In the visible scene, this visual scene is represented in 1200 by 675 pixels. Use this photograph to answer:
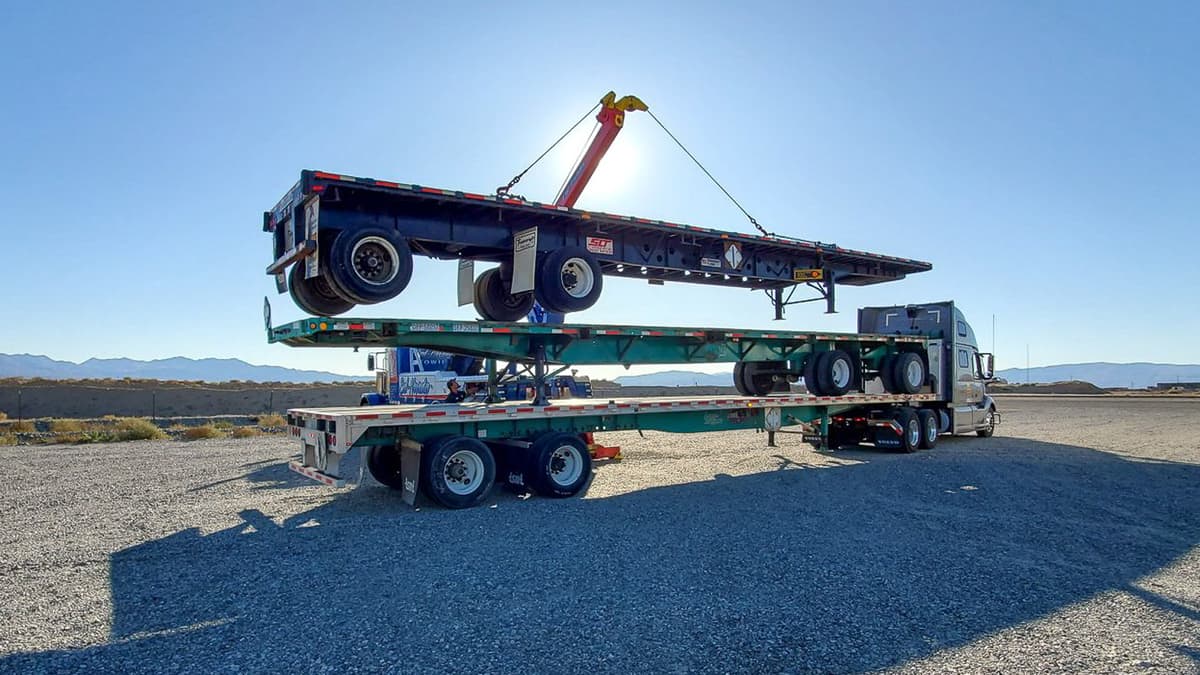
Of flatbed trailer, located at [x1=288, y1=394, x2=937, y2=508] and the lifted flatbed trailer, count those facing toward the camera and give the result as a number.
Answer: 0

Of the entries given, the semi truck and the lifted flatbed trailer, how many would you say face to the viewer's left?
0

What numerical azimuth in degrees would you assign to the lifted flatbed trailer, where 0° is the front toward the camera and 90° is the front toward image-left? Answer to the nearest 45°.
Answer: approximately 225°

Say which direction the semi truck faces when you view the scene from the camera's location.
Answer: facing away from the viewer and to the right of the viewer

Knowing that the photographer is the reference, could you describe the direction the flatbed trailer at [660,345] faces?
facing the viewer and to the left of the viewer

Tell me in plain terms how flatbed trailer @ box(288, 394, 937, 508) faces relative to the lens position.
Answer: facing away from the viewer and to the right of the viewer
